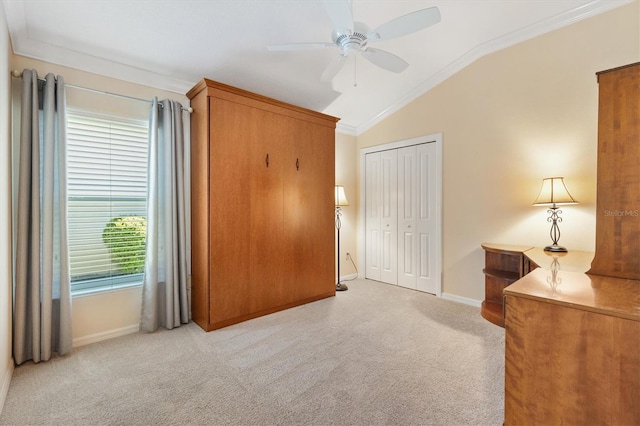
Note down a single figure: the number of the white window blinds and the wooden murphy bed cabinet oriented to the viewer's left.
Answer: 0

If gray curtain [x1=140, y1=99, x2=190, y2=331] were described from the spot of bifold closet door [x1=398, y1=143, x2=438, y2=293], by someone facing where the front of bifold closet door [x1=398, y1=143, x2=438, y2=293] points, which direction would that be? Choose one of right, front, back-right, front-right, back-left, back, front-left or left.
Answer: front

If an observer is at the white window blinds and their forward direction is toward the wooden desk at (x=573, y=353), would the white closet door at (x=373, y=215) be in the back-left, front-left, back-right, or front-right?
front-left

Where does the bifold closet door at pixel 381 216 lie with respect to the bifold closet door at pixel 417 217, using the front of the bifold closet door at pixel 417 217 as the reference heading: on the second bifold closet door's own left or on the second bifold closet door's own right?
on the second bifold closet door's own right

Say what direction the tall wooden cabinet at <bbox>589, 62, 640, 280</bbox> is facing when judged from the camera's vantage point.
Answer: facing away from the viewer and to the left of the viewer

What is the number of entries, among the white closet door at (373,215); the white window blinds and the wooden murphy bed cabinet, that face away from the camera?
0

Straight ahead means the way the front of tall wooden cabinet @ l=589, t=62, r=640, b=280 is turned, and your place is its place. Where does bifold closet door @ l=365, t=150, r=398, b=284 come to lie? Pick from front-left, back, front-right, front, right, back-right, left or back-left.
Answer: front

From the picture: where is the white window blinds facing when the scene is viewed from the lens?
facing the viewer and to the right of the viewer

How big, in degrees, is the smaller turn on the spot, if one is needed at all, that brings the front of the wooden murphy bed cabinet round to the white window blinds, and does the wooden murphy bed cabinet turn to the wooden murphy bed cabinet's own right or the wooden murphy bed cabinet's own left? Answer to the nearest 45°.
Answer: approximately 135° to the wooden murphy bed cabinet's own right

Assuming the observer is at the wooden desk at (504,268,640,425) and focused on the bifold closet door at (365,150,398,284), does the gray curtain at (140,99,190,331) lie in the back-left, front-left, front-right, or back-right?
front-left

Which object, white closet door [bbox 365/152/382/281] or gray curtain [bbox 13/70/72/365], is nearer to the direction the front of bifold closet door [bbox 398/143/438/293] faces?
the gray curtain

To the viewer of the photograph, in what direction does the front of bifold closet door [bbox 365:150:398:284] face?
facing the viewer and to the left of the viewer

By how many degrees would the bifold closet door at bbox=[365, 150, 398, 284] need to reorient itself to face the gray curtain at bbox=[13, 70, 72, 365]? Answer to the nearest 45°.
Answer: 0° — it already faces it

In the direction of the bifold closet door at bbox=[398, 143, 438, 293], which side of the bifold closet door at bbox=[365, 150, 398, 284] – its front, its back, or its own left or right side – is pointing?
left
